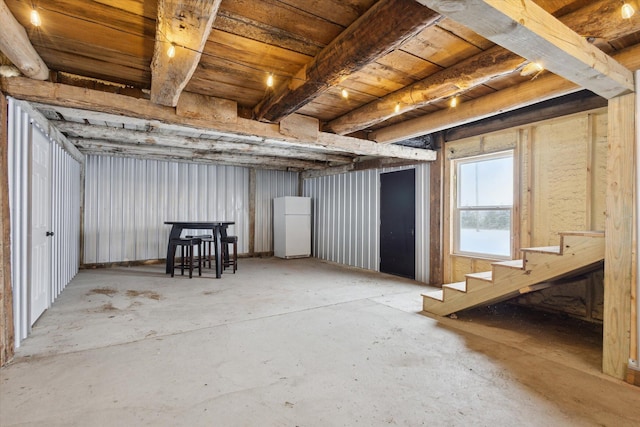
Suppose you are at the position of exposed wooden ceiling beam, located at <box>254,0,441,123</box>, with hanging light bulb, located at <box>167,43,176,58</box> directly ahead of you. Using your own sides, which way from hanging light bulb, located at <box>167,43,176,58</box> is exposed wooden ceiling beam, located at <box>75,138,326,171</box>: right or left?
right

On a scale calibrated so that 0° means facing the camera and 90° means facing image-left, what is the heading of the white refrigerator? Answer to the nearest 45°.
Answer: approximately 315°

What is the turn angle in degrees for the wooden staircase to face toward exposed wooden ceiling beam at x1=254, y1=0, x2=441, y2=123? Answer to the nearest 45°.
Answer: approximately 90° to its left

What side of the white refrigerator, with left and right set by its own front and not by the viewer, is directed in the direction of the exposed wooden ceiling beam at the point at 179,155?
right

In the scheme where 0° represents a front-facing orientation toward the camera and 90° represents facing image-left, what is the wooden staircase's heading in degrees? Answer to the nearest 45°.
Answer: approximately 135°

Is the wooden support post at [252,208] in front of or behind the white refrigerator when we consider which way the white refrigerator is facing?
behind

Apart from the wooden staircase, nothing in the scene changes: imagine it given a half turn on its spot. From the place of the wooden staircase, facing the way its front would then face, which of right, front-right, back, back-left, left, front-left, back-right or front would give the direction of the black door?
back

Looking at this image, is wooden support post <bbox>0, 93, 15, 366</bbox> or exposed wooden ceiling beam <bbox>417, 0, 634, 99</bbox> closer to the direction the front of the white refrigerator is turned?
the exposed wooden ceiling beam
